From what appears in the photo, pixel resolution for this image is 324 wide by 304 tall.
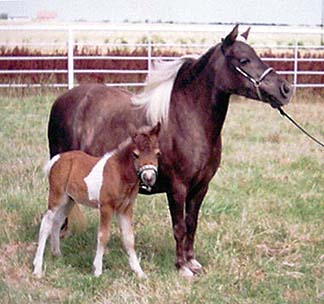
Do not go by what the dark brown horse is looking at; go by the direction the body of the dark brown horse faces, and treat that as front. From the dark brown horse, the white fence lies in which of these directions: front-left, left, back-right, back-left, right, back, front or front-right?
back-left

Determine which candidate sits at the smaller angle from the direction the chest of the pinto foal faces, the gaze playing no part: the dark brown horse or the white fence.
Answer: the dark brown horse

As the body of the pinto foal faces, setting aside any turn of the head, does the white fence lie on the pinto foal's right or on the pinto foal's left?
on the pinto foal's left

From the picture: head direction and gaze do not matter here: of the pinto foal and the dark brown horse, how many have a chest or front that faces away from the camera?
0

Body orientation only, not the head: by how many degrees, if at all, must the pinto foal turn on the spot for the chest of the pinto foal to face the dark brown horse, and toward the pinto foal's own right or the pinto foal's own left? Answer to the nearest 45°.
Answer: approximately 45° to the pinto foal's own left

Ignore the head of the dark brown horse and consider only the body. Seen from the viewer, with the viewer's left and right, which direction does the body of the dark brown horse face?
facing the viewer and to the right of the viewer

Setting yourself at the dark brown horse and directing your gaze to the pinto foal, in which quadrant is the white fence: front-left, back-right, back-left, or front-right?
back-right
